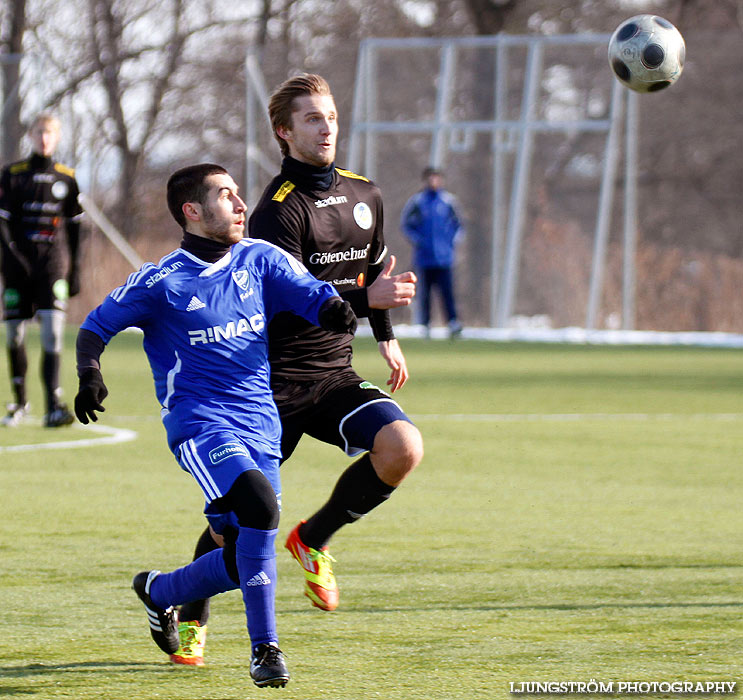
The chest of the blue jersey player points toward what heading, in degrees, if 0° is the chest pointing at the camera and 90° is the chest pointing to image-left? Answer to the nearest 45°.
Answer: approximately 315°

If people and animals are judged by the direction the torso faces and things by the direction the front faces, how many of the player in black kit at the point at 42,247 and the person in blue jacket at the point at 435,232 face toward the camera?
2

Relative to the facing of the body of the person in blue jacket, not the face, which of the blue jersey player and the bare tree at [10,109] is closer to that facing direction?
the blue jersey player

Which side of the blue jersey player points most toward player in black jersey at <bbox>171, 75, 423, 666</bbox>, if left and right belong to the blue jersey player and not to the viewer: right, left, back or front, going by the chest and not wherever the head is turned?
left

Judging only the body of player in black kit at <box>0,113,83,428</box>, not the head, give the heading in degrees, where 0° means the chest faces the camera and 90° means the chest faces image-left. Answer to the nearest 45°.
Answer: approximately 0°

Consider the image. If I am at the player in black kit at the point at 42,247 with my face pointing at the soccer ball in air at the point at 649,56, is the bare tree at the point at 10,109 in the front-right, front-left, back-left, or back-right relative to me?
back-left

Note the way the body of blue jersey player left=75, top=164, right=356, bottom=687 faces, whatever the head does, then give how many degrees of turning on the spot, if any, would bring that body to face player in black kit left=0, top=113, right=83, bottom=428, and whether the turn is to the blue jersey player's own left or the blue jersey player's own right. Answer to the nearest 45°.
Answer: approximately 135° to the blue jersey player's own left

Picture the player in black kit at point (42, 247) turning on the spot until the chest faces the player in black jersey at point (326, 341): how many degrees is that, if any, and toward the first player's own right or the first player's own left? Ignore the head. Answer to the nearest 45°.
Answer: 0° — they already face them

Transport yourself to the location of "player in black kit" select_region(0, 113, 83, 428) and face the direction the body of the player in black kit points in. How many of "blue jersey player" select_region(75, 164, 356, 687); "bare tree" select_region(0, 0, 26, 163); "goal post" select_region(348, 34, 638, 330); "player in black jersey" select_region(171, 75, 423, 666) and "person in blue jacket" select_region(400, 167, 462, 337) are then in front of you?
2

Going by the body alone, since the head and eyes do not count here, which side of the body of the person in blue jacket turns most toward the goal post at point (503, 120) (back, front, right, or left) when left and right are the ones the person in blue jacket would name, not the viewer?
back
